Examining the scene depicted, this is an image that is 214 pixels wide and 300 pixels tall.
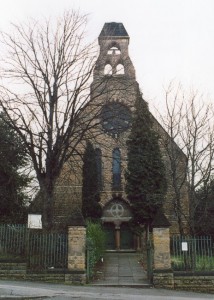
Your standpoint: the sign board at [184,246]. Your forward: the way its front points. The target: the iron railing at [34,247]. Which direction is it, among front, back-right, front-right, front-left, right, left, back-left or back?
right

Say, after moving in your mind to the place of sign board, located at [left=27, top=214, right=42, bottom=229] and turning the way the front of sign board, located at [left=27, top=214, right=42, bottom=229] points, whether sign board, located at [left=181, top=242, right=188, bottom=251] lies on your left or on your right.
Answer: on your left

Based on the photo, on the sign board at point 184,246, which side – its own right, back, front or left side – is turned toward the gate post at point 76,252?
right

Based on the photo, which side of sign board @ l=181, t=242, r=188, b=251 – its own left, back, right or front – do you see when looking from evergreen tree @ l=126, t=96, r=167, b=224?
back

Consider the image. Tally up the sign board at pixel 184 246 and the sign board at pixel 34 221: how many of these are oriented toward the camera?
2

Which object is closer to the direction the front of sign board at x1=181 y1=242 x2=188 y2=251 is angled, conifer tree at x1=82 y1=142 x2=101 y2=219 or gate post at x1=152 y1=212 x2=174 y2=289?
the gate post

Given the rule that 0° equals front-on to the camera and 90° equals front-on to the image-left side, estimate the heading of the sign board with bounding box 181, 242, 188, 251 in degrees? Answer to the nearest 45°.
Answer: approximately 0°

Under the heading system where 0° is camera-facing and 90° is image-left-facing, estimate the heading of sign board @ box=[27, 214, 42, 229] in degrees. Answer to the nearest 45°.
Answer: approximately 0°
